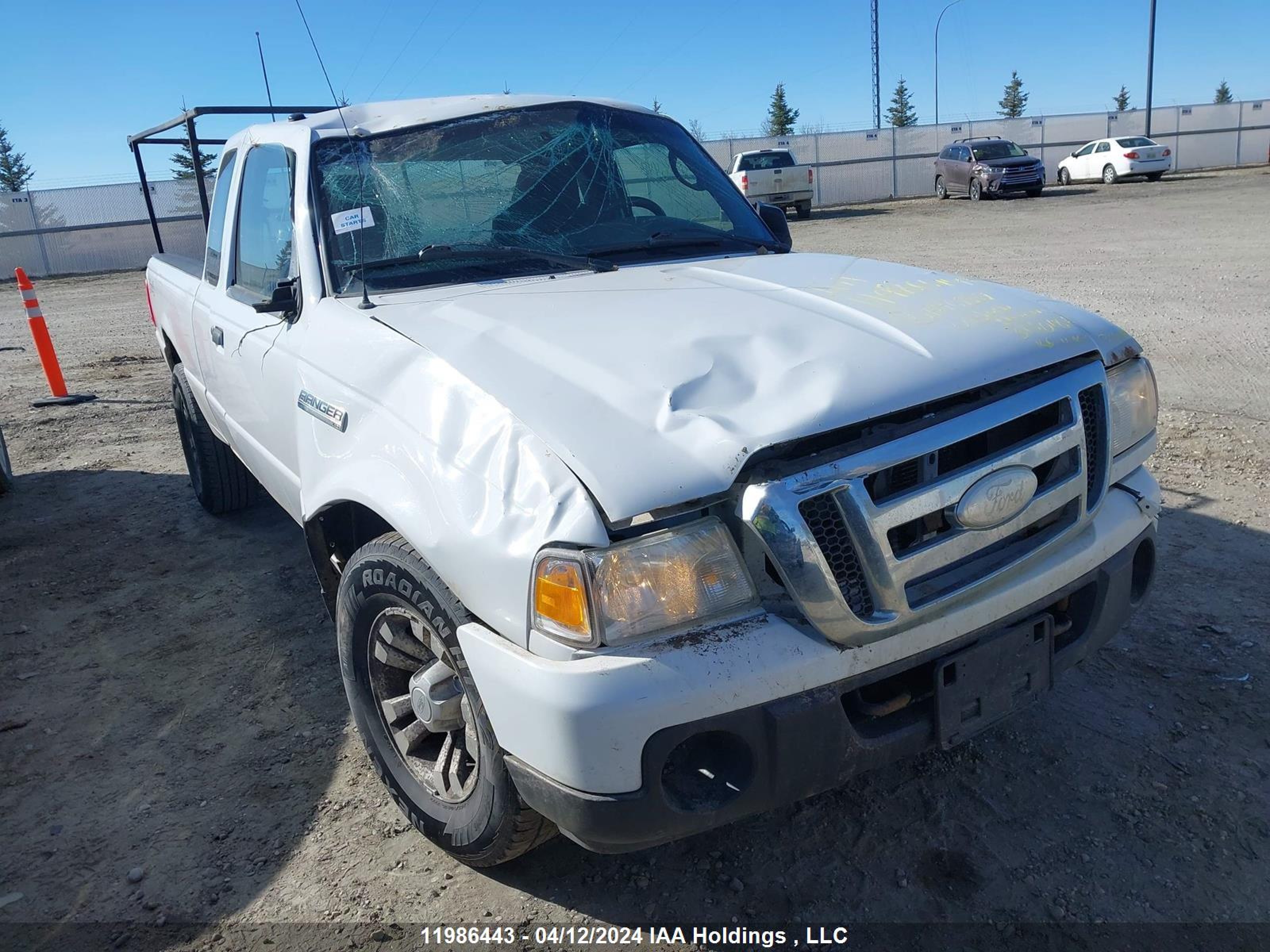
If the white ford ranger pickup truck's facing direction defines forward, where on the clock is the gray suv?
The gray suv is roughly at 8 o'clock from the white ford ranger pickup truck.

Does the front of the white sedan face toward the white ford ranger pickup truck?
no

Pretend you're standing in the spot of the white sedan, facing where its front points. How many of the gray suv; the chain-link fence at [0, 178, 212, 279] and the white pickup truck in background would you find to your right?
0

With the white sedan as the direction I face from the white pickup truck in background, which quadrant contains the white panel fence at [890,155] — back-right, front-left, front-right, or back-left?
front-left

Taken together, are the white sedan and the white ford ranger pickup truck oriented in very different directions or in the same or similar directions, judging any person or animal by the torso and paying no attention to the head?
very different directions

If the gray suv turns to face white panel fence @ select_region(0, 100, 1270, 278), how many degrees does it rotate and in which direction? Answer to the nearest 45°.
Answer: approximately 135° to its left

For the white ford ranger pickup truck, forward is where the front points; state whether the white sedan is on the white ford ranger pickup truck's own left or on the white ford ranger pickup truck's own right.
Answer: on the white ford ranger pickup truck's own left

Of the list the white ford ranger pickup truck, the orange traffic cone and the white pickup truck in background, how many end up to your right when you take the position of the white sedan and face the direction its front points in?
0

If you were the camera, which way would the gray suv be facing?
facing the viewer and to the right of the viewer

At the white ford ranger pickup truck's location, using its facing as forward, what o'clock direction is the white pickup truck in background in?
The white pickup truck in background is roughly at 8 o'clock from the white ford ranger pickup truck.

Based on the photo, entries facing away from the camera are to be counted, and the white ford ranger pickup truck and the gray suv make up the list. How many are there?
0

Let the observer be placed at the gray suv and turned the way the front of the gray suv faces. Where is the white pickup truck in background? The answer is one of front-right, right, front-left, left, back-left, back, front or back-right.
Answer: right

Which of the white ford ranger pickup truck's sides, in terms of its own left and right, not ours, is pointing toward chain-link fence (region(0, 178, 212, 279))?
back

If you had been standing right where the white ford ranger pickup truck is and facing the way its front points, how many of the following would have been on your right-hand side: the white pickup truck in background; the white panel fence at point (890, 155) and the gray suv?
0

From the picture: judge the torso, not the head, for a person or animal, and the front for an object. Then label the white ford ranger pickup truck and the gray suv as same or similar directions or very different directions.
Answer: same or similar directions

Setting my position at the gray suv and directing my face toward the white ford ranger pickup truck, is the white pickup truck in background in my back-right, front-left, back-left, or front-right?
front-right

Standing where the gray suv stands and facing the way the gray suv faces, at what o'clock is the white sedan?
The white sedan is roughly at 9 o'clock from the gray suv.

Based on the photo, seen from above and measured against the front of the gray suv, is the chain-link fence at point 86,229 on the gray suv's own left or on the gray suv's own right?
on the gray suv's own right

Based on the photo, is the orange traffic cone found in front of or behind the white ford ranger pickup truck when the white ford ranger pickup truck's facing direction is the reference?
behind
